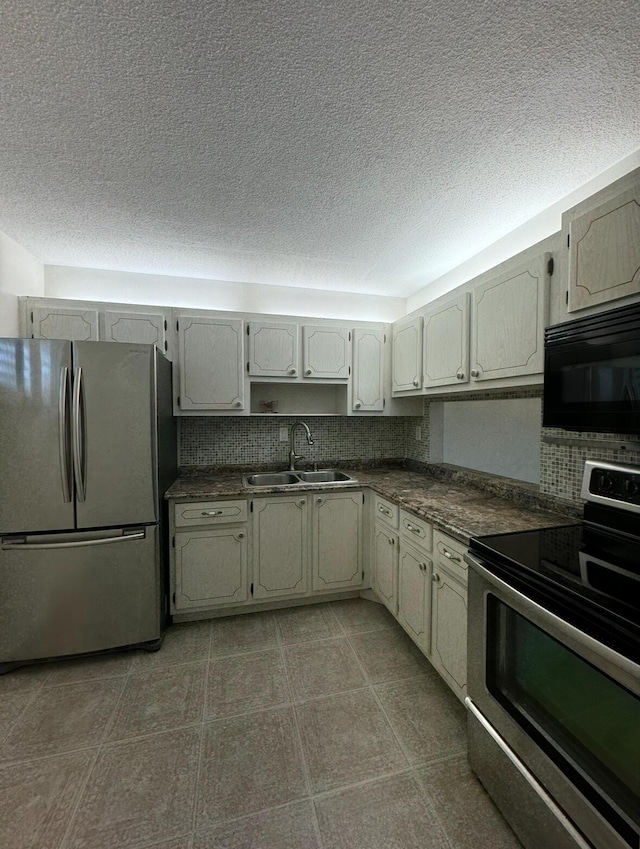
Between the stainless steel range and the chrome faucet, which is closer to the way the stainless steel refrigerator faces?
the stainless steel range

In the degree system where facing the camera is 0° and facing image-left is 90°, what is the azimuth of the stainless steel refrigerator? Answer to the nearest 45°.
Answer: approximately 0°

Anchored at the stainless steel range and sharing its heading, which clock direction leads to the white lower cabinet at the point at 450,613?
The white lower cabinet is roughly at 3 o'clock from the stainless steel range.

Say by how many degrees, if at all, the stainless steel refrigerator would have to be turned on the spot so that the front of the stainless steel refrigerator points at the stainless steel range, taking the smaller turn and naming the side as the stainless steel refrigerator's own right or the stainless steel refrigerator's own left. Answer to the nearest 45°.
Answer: approximately 45° to the stainless steel refrigerator's own left

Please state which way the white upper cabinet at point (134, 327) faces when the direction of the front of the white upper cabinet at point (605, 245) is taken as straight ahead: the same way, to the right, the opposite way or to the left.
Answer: to the left

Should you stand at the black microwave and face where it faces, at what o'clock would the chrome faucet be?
The chrome faucet is roughly at 2 o'clock from the black microwave.

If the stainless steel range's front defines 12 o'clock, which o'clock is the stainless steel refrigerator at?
The stainless steel refrigerator is roughly at 1 o'clock from the stainless steel range.

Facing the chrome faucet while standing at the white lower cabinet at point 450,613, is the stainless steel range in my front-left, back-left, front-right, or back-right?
back-left

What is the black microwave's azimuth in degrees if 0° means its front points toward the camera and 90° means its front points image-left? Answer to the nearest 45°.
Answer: approximately 45°

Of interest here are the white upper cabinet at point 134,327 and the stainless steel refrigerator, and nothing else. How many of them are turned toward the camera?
2
